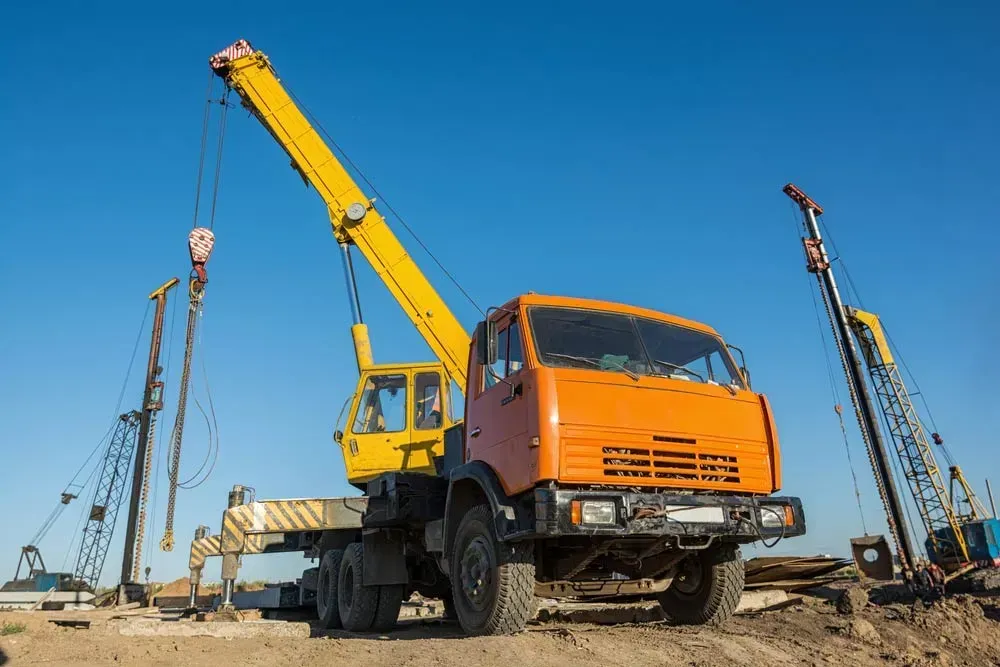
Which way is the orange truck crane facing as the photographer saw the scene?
facing the viewer and to the right of the viewer

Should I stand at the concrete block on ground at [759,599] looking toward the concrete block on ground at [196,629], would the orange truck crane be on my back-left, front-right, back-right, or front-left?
front-left

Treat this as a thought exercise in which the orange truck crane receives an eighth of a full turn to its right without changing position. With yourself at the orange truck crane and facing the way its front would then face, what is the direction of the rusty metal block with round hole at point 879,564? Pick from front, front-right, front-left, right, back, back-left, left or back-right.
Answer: back-left

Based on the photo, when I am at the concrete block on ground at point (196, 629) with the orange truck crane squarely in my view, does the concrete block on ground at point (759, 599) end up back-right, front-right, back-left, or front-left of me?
front-left

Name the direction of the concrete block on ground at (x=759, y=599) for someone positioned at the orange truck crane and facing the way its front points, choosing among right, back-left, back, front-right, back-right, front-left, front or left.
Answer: left

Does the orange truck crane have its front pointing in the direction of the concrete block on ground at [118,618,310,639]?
no
